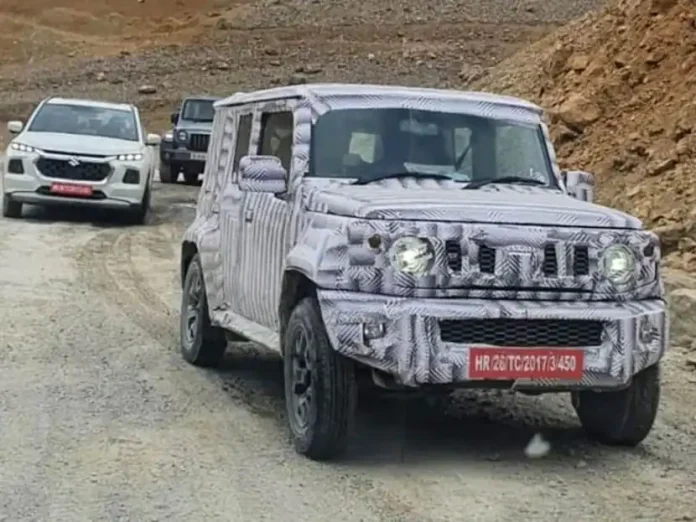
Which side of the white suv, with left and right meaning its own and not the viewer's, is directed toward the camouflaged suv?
front

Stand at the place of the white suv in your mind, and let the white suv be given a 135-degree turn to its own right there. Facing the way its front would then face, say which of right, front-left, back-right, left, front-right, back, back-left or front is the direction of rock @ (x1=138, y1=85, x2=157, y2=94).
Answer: front-right

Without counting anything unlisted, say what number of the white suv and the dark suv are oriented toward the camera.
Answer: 2

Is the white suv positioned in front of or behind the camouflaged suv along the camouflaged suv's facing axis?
behind

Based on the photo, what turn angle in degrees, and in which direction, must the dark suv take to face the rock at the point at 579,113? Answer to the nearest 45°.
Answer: approximately 45° to its left

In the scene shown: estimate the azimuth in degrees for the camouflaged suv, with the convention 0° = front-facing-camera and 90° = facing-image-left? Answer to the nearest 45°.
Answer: approximately 315°

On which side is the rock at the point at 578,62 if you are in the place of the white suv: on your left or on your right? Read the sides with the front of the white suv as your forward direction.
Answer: on your left

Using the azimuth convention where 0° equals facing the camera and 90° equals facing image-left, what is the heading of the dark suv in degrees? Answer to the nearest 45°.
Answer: approximately 0°
